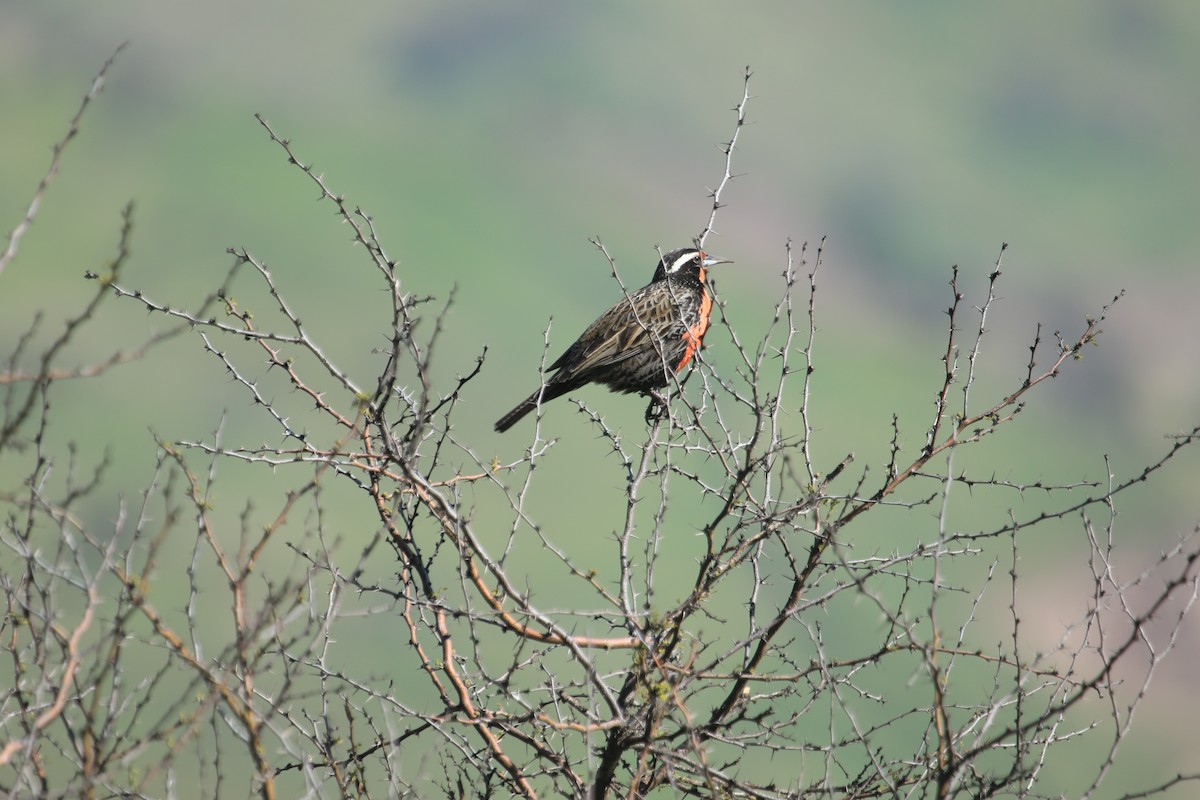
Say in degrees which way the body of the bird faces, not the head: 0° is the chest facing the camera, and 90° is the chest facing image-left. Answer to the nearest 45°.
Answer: approximately 270°
